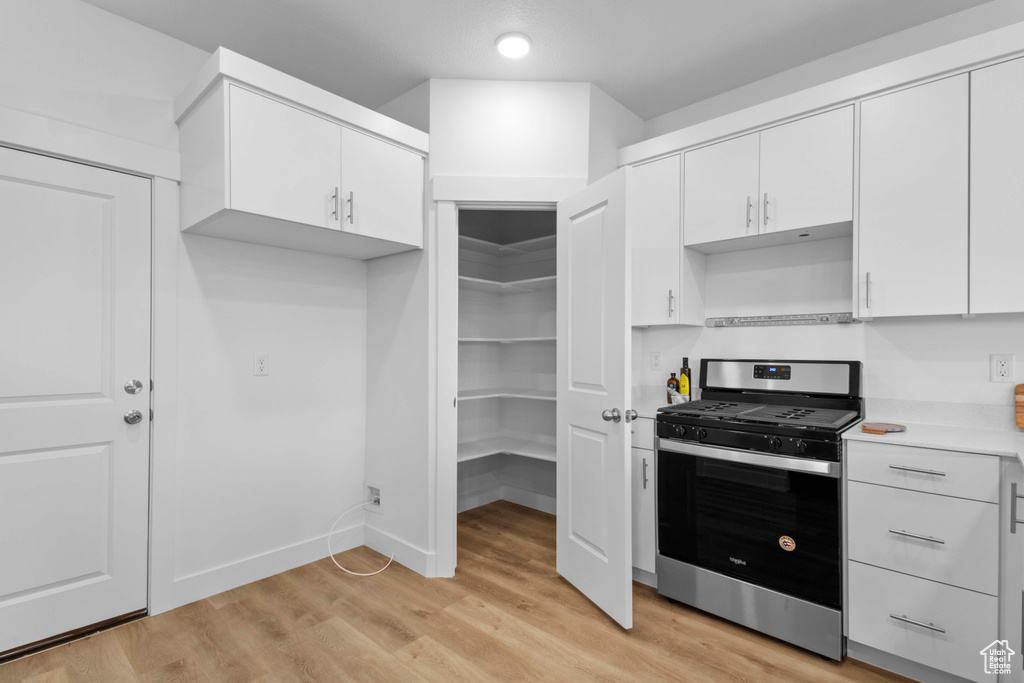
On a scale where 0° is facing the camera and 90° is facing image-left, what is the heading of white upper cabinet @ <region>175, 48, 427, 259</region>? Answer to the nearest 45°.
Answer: approximately 315°

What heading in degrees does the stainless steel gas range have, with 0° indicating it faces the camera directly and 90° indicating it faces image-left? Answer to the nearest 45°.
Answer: approximately 45°

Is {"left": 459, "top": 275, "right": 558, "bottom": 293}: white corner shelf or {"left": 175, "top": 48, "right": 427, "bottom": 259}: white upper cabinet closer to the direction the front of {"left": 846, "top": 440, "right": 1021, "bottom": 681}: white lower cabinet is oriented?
the white upper cabinet

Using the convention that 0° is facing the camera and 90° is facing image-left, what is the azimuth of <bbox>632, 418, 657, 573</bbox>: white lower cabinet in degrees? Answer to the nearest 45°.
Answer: approximately 45°

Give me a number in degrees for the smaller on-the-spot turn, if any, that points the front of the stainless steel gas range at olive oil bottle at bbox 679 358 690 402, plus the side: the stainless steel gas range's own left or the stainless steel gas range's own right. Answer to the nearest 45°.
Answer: approximately 90° to the stainless steel gas range's own right

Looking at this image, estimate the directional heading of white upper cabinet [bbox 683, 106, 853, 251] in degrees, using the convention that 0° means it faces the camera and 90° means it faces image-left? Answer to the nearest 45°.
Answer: approximately 45°

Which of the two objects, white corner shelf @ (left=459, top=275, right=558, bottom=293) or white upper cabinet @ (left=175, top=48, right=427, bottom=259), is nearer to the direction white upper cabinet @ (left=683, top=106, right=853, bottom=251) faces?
the white upper cabinet

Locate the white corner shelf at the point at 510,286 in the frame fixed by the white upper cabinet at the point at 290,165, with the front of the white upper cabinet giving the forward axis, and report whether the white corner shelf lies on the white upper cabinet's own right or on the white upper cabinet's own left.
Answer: on the white upper cabinet's own left
